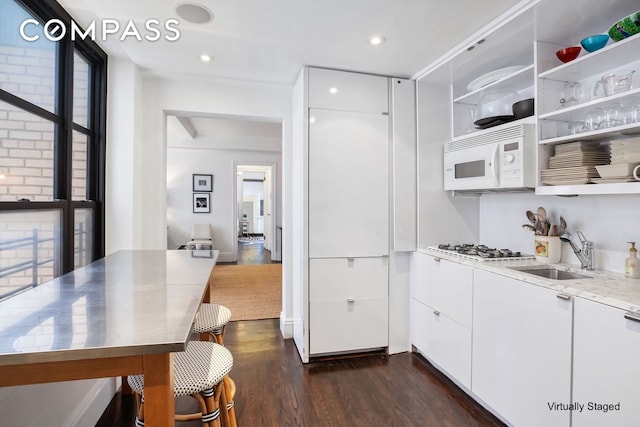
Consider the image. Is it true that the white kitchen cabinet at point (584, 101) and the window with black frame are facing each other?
yes

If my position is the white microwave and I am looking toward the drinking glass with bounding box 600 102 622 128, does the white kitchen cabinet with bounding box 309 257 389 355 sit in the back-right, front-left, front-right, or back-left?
back-right

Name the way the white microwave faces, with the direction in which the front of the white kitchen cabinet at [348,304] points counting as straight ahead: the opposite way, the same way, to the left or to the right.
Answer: to the right

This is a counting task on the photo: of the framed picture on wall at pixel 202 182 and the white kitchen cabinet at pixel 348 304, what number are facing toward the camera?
2

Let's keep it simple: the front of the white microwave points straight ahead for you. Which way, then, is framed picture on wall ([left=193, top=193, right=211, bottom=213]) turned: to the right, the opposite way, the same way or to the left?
to the left

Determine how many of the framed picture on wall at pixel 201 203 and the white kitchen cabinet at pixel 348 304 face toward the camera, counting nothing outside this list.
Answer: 2

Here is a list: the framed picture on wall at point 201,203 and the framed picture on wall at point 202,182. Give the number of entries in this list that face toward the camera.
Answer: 2

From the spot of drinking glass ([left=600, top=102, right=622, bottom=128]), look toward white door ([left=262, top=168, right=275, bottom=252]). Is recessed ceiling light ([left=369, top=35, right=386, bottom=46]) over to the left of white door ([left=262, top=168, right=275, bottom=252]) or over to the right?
left

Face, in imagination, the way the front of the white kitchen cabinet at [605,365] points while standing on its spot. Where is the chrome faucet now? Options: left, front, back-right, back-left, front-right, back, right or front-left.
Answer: back-right
